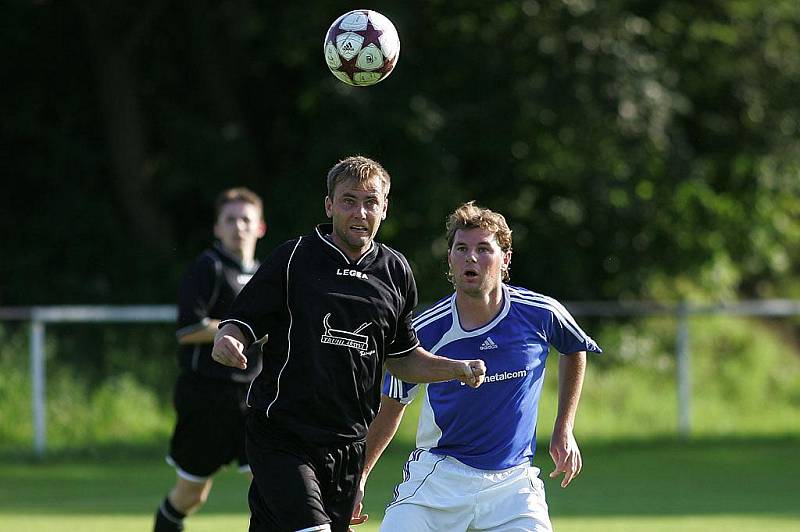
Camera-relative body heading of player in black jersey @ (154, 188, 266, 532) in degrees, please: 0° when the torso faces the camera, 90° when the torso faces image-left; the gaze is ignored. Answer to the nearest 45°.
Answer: approximately 315°

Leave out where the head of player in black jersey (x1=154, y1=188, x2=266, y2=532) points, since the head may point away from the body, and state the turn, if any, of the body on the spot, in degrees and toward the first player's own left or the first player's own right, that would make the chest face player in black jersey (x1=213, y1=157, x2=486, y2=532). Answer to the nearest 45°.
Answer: approximately 45° to the first player's own right

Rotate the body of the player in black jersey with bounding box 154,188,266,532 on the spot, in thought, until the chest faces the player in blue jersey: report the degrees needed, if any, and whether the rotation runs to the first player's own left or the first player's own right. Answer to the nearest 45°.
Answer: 0° — they already face them
